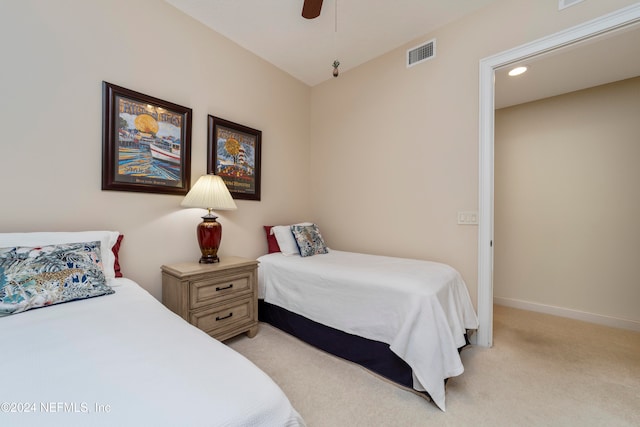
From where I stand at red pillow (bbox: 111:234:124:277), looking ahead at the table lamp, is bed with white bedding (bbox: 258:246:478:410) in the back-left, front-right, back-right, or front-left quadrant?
front-right

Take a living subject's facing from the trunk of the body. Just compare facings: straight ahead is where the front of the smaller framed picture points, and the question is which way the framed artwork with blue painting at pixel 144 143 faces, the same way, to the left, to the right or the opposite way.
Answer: the same way

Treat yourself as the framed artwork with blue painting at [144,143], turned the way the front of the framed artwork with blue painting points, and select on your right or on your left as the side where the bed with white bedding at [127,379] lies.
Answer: on your right

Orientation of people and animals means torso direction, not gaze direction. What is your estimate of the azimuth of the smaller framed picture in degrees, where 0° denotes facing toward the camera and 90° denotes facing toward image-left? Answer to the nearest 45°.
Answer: approximately 315°

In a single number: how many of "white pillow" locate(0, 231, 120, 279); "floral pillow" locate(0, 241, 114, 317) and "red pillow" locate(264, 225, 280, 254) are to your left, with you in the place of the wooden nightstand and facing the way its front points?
1

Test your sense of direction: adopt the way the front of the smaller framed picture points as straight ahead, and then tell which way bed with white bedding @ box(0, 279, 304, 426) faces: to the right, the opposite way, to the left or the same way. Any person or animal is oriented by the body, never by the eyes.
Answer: the same way

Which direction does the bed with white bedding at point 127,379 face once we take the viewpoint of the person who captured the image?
facing the viewer and to the right of the viewer

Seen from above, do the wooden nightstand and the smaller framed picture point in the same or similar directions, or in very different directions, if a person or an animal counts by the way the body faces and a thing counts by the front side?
same or similar directions

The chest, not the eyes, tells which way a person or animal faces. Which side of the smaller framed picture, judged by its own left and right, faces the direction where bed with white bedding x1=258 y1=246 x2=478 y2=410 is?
front

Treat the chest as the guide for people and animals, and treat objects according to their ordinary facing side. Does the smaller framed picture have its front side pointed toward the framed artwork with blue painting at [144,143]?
no

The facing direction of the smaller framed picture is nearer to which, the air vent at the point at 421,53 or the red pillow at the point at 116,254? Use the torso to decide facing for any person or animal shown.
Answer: the air vent

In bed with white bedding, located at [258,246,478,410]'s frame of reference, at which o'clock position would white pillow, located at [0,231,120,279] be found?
The white pillow is roughly at 4 o'clock from the bed with white bedding.

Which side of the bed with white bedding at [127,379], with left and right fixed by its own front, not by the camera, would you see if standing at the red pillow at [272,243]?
left

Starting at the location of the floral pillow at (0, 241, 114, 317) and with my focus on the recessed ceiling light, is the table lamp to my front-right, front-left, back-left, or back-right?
front-left

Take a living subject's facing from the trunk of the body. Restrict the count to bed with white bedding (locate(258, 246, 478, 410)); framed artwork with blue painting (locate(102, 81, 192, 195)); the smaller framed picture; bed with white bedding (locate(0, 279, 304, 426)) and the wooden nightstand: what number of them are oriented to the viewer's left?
0

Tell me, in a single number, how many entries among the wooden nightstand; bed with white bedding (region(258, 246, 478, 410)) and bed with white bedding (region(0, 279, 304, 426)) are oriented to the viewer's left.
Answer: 0

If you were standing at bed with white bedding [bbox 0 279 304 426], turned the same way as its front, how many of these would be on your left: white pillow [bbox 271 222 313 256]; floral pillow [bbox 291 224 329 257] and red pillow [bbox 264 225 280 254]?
3

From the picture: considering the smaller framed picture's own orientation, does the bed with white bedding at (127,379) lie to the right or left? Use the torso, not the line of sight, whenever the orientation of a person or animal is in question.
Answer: on its right

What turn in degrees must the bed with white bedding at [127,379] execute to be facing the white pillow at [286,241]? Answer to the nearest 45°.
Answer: approximately 90° to its left
